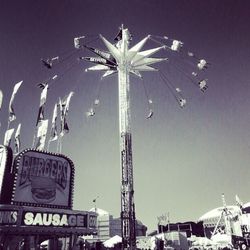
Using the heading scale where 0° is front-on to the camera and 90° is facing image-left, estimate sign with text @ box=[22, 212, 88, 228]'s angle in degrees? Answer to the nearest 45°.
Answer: approximately 0°

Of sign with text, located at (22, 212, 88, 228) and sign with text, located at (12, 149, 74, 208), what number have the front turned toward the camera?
2

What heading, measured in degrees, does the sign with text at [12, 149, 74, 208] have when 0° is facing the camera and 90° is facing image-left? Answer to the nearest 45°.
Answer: approximately 0°
